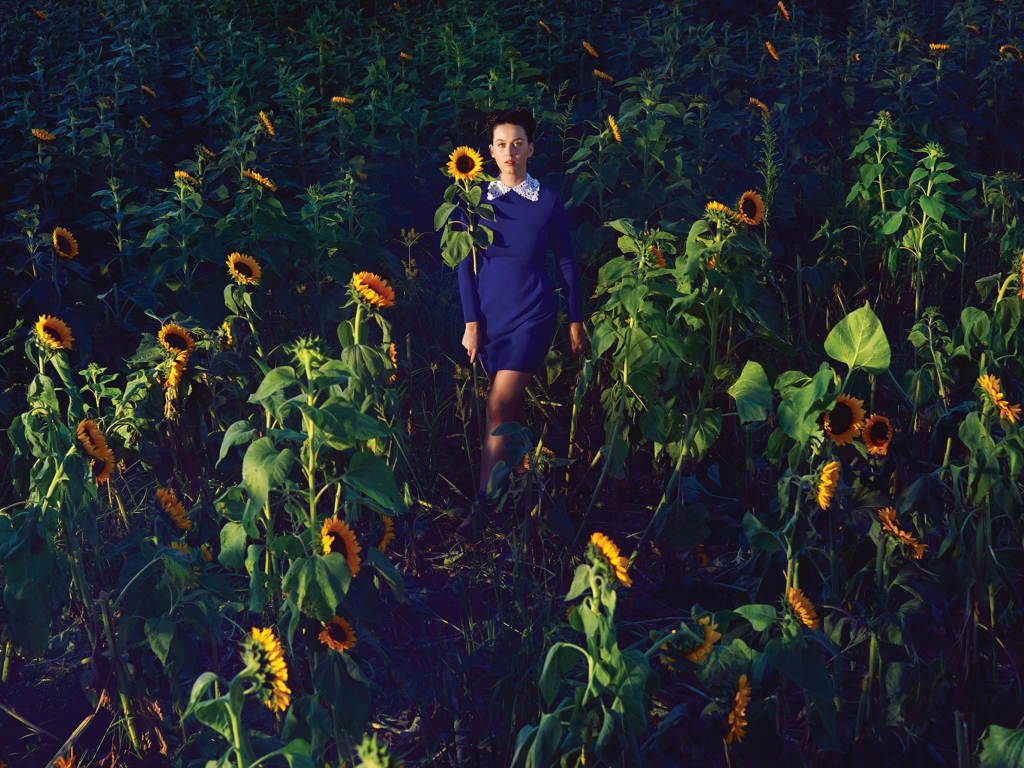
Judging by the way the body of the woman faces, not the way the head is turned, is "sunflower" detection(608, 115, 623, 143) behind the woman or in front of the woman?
behind

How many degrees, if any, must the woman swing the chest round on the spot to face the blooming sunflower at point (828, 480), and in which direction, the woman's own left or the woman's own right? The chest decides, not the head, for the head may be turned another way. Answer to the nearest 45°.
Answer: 0° — they already face it

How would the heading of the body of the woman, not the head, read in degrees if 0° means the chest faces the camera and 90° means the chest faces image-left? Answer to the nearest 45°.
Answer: approximately 0°

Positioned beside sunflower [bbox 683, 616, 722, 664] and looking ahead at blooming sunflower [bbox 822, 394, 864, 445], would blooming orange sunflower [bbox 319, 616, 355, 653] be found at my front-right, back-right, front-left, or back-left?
back-left

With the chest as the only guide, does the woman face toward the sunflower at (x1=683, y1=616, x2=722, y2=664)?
yes

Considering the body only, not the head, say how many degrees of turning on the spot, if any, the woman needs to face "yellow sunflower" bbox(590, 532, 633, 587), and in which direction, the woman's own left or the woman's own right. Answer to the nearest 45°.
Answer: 0° — they already face it

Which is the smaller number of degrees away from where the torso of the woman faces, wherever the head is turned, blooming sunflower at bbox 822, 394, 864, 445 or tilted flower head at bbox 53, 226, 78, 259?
the blooming sunflower

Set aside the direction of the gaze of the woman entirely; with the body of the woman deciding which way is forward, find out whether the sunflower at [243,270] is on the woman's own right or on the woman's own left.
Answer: on the woman's own right
